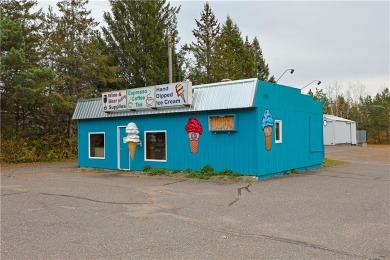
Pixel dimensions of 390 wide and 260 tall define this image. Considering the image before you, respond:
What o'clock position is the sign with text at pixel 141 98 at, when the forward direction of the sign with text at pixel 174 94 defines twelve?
the sign with text at pixel 141 98 is roughly at 3 o'clock from the sign with text at pixel 174 94.

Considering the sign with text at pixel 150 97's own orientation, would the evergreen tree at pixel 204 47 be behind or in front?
behind

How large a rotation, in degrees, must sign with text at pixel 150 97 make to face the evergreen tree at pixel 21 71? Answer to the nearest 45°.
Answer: approximately 90° to its right

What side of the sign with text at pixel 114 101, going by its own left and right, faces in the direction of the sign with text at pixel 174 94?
left

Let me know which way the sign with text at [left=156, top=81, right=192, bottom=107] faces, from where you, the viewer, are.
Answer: facing the viewer and to the left of the viewer

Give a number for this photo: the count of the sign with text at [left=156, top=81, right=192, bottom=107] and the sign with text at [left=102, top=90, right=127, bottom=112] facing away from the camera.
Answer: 0

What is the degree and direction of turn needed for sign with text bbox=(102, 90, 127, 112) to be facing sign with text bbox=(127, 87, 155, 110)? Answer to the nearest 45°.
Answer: approximately 90° to its left

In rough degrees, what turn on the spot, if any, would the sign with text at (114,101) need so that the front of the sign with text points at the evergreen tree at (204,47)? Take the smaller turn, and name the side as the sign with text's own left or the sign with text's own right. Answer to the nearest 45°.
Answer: approximately 180°

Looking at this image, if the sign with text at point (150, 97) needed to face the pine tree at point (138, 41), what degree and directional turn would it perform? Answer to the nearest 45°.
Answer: approximately 135° to its right

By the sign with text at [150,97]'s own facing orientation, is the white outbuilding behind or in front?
behind
